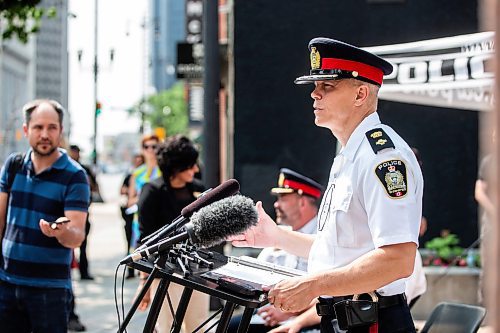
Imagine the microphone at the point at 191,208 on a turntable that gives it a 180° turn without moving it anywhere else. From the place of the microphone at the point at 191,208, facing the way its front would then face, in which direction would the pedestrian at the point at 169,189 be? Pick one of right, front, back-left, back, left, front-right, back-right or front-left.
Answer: right

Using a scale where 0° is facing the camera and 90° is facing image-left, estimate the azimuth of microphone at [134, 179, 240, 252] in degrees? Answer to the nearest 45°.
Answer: approximately 270°

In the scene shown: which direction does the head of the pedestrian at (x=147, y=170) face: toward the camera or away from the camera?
toward the camera

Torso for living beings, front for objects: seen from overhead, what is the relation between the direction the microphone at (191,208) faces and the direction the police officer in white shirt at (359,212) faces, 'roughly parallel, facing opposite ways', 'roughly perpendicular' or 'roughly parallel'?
roughly parallel, facing opposite ways

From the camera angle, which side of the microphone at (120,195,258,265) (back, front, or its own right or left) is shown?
right

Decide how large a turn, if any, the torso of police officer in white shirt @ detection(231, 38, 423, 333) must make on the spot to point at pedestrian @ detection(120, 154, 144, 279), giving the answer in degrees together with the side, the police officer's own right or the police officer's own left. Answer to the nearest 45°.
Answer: approximately 90° to the police officer's own right

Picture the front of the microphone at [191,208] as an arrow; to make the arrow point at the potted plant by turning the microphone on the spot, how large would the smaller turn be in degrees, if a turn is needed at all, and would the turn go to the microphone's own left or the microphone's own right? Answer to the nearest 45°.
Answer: approximately 45° to the microphone's own left

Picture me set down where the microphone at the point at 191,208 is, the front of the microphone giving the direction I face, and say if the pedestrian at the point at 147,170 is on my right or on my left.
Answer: on my left

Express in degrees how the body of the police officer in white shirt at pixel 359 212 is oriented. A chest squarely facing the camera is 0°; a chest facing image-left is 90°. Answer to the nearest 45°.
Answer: approximately 90°

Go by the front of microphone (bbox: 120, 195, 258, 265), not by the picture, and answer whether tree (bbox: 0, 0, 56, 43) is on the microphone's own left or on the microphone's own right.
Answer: on the microphone's own left

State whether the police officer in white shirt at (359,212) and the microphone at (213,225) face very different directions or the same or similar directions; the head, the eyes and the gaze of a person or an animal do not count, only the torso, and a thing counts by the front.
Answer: very different directions

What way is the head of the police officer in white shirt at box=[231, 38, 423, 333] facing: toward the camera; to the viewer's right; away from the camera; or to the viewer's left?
to the viewer's left

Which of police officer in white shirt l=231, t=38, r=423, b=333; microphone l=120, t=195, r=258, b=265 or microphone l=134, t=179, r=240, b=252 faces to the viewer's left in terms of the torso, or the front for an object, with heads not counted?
the police officer in white shirt

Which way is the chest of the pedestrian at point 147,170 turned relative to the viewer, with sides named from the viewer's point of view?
facing the viewer

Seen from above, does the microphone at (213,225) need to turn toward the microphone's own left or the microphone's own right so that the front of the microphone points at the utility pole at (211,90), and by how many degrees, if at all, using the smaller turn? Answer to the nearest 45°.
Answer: approximately 90° to the microphone's own left

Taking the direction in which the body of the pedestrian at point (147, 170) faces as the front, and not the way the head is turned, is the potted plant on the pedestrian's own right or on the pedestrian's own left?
on the pedestrian's own left

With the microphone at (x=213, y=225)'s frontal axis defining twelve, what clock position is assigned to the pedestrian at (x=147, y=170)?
The pedestrian is roughly at 9 o'clock from the microphone.
